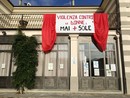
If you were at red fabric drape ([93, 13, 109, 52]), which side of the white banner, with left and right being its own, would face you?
left

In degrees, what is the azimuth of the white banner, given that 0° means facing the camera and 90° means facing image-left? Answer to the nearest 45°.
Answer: approximately 0°

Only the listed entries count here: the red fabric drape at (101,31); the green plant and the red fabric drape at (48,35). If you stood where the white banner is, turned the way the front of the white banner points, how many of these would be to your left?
1

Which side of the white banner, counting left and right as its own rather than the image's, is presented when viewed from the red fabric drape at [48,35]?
right

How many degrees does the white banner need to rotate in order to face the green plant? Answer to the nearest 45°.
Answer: approximately 90° to its right
